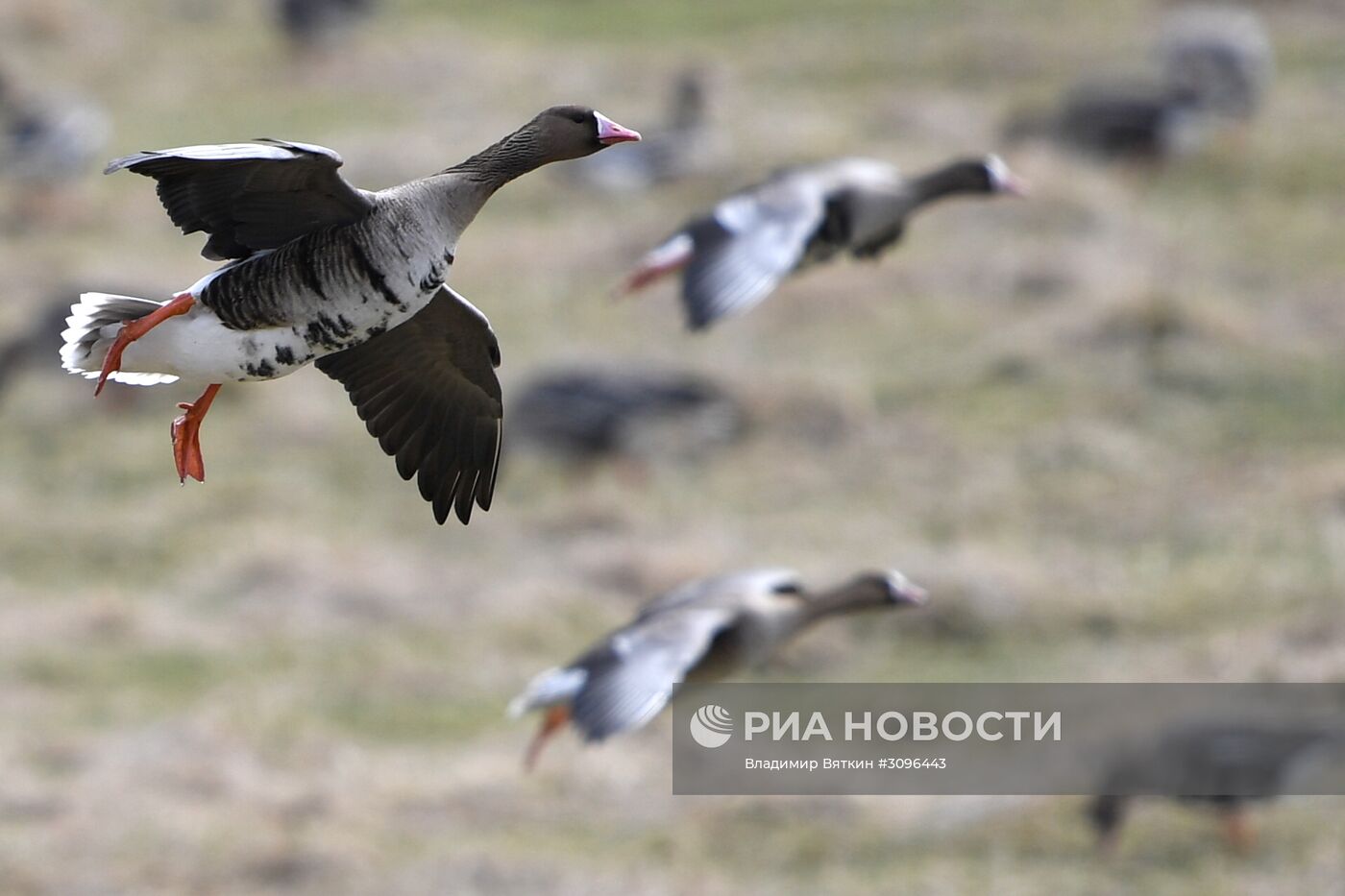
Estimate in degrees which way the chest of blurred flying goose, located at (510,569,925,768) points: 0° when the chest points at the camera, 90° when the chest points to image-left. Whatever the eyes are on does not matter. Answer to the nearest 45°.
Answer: approximately 270°

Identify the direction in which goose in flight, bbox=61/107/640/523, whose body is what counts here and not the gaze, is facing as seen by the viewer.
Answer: to the viewer's right

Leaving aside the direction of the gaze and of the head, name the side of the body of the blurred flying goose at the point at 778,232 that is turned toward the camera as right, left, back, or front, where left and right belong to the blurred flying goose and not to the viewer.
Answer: right

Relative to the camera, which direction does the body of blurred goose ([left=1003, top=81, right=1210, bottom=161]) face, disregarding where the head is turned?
to the viewer's left

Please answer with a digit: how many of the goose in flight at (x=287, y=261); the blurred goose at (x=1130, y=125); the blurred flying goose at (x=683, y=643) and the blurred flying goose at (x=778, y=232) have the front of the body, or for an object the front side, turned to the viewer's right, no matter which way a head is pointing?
3
